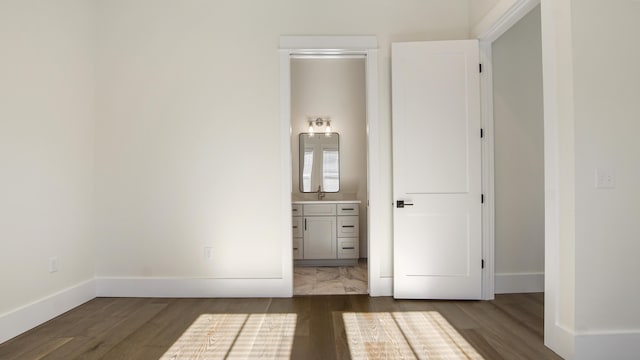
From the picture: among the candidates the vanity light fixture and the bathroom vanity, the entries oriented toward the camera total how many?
2

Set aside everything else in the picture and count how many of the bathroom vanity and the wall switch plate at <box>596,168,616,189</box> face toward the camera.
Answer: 2

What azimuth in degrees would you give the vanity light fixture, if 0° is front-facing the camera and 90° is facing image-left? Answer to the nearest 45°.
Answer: approximately 0°

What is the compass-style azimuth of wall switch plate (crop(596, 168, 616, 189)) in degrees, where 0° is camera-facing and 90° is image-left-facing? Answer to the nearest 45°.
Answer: approximately 0°

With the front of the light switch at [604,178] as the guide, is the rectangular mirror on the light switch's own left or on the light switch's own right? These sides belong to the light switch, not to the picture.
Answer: on the light switch's own right
